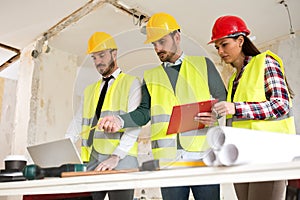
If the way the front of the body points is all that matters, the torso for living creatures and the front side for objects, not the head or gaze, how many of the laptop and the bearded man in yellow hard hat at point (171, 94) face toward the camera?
1

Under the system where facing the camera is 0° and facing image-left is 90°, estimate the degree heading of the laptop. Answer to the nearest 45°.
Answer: approximately 225°

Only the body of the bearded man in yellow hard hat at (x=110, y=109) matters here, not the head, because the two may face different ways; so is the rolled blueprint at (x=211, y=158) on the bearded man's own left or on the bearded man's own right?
on the bearded man's own left

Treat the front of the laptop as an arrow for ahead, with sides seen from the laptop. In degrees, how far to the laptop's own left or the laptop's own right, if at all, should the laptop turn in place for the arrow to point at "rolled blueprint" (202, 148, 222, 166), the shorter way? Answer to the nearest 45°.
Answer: approximately 90° to the laptop's own right
